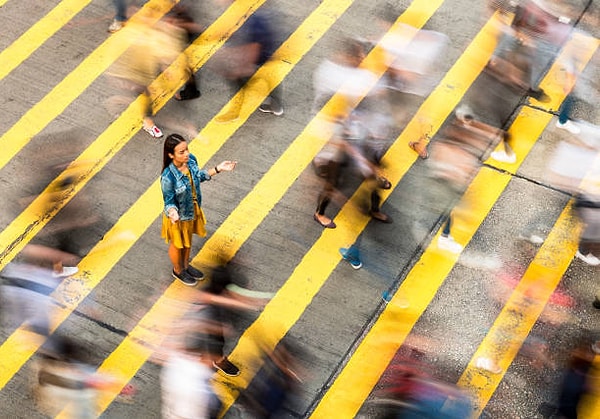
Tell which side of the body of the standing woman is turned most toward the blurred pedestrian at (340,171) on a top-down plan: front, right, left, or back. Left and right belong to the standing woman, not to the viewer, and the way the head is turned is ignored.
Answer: left

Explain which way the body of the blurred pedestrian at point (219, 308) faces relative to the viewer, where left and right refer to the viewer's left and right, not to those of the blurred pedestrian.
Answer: facing to the right of the viewer

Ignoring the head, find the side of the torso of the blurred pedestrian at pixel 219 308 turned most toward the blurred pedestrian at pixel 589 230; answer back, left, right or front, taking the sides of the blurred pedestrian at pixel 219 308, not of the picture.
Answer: front

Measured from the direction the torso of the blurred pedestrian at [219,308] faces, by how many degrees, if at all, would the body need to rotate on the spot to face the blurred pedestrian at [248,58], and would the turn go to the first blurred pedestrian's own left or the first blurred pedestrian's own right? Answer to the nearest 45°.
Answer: approximately 90° to the first blurred pedestrian's own left

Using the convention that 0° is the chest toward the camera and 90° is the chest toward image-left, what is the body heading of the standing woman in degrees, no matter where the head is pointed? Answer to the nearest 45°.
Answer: approximately 315°

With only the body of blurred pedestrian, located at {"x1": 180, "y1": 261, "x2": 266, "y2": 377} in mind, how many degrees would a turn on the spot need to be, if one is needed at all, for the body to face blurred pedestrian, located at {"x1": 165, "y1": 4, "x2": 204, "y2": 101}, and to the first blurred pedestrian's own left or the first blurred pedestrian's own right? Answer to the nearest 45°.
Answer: approximately 90° to the first blurred pedestrian's own left
